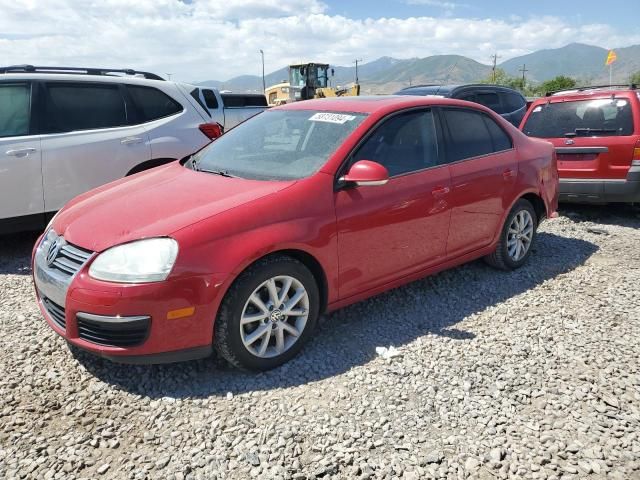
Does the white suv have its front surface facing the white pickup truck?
no

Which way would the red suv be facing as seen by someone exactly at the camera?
facing away from the viewer

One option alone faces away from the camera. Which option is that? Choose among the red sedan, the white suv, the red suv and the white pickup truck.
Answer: the red suv

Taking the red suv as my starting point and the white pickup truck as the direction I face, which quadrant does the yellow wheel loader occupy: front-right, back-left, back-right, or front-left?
front-right

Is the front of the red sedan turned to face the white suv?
no

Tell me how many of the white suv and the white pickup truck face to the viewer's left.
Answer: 2

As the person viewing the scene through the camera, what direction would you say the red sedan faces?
facing the viewer and to the left of the viewer

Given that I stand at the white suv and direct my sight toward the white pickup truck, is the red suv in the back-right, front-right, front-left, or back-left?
front-right

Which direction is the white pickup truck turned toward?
to the viewer's left

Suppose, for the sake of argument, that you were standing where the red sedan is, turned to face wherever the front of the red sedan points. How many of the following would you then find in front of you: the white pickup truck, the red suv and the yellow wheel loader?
0

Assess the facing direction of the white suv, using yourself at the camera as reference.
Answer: facing to the left of the viewer

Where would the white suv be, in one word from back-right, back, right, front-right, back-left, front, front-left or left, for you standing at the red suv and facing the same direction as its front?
back-left

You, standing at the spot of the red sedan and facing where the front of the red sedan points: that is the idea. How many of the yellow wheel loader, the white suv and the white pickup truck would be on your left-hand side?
0

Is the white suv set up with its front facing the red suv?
no

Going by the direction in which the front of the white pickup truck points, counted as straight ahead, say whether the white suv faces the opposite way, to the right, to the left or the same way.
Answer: the same way

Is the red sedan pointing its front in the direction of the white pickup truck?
no
